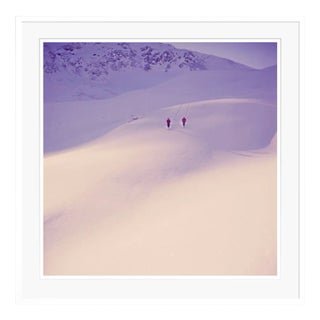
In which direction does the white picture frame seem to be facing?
toward the camera
